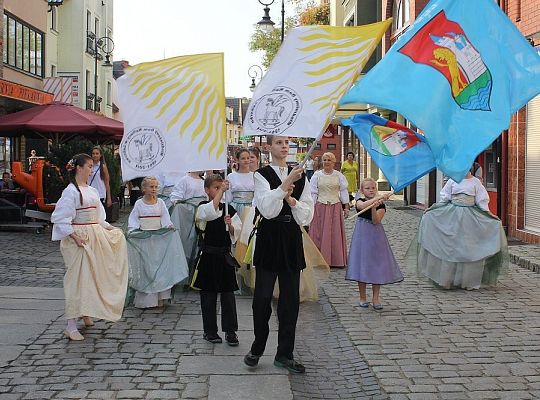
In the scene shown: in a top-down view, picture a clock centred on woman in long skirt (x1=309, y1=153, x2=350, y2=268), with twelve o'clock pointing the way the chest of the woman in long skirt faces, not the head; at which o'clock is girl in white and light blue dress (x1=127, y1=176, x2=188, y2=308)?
The girl in white and light blue dress is roughly at 1 o'clock from the woman in long skirt.

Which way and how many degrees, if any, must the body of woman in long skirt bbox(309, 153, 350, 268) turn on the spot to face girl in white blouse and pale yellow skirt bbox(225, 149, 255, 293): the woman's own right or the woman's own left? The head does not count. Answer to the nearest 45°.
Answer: approximately 45° to the woman's own right

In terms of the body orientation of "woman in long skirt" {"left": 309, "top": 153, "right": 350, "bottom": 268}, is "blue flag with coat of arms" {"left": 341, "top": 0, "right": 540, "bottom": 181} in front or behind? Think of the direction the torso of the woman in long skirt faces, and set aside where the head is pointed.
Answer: in front

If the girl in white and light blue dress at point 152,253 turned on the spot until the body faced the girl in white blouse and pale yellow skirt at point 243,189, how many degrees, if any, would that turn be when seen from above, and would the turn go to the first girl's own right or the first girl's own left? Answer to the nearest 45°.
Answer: approximately 135° to the first girl's own left

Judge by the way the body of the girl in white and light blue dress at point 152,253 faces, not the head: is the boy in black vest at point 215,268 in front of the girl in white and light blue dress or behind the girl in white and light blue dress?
in front

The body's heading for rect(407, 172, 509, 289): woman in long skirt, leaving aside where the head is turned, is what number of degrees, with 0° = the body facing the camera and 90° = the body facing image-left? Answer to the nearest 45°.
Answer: approximately 0°

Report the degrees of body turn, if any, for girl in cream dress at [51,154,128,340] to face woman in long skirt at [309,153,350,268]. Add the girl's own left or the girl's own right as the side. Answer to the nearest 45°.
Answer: approximately 90° to the girl's own left

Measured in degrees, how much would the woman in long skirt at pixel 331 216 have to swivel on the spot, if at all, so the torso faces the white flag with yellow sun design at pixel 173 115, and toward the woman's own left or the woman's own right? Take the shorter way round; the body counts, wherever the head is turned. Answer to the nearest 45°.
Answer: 0° — they already face it

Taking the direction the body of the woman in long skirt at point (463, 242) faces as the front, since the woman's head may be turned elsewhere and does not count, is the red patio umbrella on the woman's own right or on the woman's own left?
on the woman's own right

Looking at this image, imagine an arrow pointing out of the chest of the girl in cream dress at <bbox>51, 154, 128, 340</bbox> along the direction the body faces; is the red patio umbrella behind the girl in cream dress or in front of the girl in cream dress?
behind

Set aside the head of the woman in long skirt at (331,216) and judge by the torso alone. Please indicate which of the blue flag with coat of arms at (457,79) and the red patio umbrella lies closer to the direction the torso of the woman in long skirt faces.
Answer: the blue flag with coat of arms
